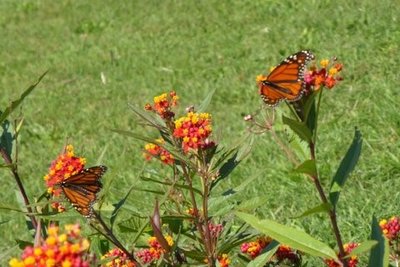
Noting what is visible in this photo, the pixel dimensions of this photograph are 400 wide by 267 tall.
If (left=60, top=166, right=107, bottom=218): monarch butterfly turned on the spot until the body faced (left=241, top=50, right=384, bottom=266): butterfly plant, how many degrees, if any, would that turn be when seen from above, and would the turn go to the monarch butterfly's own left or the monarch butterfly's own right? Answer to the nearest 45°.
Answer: approximately 135° to the monarch butterfly's own left

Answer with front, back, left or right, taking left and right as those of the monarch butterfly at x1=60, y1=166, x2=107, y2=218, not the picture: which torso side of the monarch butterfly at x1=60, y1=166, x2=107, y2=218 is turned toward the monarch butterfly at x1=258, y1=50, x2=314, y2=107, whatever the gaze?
back

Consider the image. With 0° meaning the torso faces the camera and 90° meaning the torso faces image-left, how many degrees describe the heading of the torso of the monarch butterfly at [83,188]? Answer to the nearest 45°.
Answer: approximately 90°
